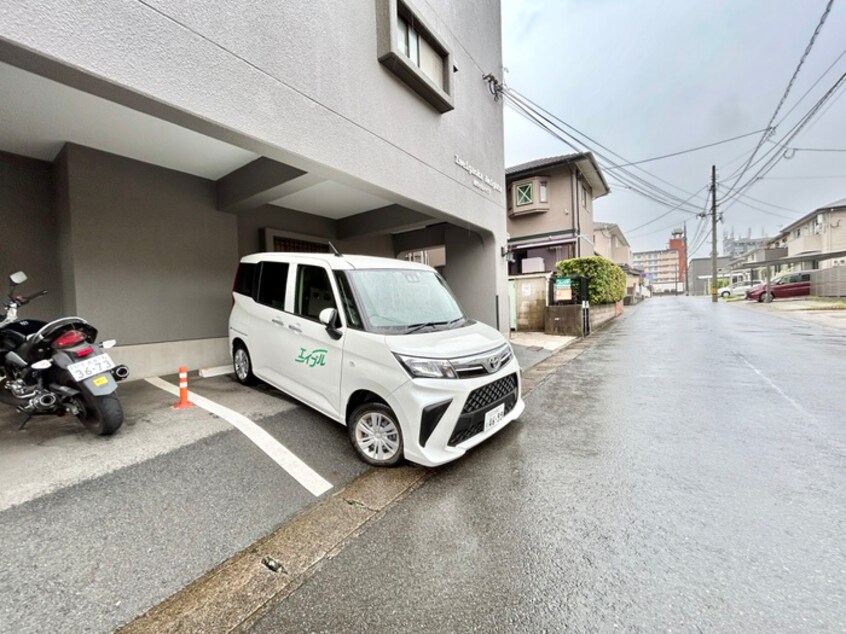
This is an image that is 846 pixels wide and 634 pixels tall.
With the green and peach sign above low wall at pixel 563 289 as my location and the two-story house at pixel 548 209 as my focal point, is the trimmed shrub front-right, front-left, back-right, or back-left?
front-right

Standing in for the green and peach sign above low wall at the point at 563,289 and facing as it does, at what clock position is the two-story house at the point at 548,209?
The two-story house is roughly at 6 o'clock from the green and peach sign above low wall.

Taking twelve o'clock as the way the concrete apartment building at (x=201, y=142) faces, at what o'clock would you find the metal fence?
The metal fence is roughly at 10 o'clock from the concrete apartment building.

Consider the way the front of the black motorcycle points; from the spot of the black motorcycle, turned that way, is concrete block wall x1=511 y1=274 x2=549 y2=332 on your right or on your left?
on your right

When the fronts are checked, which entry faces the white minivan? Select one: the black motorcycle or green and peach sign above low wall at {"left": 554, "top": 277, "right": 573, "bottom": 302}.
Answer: the green and peach sign above low wall

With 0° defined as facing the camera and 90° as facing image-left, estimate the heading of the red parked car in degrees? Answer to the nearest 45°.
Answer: approximately 90°

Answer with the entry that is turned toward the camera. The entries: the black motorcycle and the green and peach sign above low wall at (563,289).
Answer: the green and peach sign above low wall

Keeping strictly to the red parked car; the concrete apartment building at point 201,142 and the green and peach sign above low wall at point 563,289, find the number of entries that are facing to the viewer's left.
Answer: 1

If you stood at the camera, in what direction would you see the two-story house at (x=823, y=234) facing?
facing the viewer and to the left of the viewer

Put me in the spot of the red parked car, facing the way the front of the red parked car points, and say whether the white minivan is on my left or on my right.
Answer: on my left

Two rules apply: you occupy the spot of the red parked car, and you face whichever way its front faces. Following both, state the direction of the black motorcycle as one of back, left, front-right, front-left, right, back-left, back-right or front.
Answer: left

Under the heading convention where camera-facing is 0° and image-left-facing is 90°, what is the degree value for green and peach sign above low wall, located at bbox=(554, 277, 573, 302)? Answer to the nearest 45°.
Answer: approximately 0°
